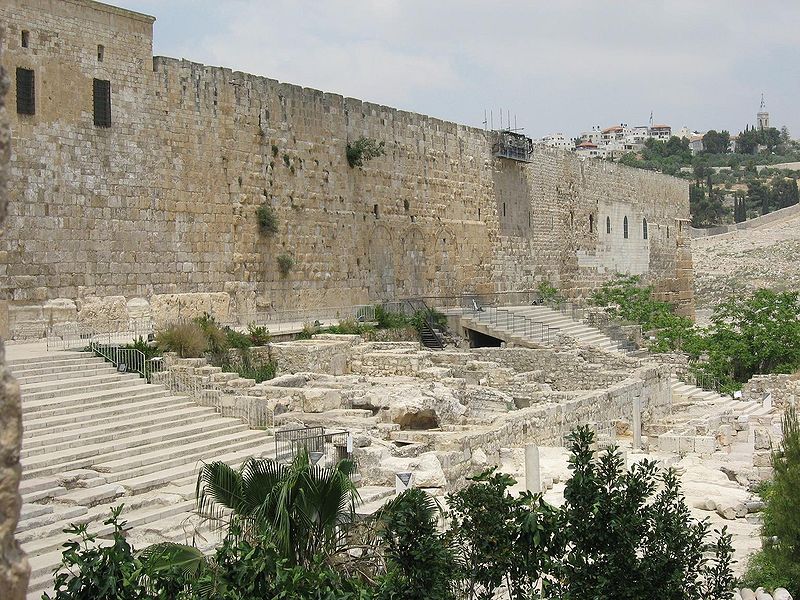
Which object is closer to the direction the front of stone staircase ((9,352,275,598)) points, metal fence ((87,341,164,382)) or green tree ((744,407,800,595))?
the green tree

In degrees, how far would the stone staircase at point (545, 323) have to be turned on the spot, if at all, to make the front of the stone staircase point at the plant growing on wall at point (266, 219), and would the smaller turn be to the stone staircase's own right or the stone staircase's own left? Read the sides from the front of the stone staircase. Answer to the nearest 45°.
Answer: approximately 90° to the stone staircase's own right

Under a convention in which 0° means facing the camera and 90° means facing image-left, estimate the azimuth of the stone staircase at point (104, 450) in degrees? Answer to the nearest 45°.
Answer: approximately 315°
